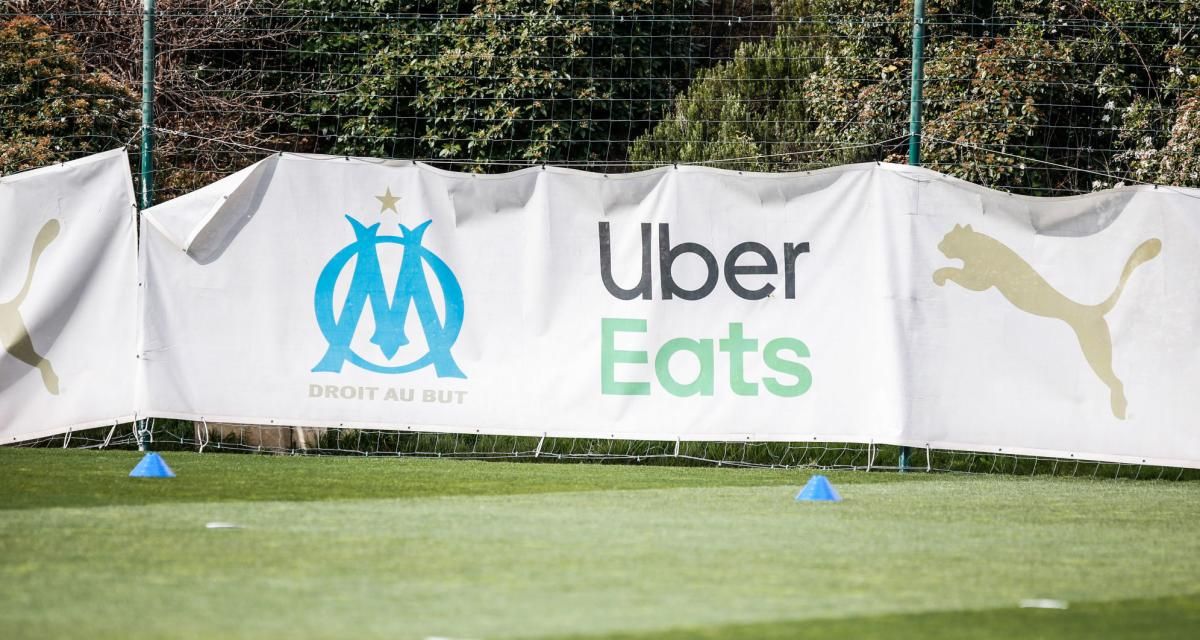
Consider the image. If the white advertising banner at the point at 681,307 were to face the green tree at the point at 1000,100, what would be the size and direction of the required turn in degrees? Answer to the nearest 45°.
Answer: approximately 135° to its left

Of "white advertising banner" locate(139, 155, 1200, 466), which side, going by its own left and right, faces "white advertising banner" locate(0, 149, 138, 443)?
right

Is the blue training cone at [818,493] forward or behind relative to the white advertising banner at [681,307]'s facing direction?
forward

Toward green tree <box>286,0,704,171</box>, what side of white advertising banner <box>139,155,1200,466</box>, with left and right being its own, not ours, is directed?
back

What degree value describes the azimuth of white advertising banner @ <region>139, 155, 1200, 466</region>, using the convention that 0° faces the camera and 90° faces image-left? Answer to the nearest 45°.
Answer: approximately 0°

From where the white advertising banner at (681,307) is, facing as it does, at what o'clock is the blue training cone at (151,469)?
The blue training cone is roughly at 2 o'clock from the white advertising banner.

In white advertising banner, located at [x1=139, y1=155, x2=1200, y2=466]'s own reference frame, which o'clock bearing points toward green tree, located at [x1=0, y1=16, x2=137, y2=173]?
The green tree is roughly at 4 o'clock from the white advertising banner.

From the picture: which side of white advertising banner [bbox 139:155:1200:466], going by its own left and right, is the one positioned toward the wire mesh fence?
back

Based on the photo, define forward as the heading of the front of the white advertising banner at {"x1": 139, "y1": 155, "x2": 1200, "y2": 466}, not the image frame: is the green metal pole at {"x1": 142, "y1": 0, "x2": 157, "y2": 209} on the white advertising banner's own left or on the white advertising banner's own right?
on the white advertising banner's own right
